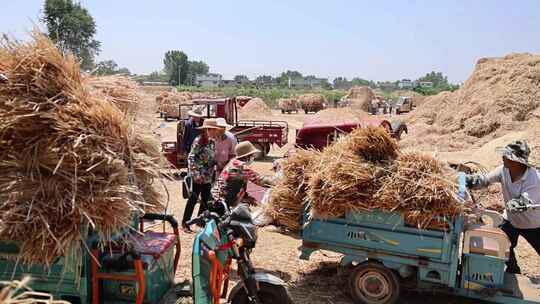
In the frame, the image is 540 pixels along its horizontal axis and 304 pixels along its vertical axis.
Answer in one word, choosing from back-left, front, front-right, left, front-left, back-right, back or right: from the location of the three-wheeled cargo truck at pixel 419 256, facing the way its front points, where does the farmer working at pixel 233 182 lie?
back

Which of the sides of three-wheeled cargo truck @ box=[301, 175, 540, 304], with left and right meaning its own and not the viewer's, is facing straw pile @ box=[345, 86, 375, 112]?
left

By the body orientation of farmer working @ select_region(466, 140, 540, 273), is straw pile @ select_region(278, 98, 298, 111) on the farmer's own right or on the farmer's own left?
on the farmer's own right

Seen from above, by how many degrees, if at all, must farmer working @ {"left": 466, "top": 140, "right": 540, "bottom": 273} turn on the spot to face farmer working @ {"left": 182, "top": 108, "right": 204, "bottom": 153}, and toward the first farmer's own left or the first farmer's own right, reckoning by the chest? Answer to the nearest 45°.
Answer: approximately 90° to the first farmer's own right

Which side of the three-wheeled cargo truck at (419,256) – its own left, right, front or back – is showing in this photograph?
right

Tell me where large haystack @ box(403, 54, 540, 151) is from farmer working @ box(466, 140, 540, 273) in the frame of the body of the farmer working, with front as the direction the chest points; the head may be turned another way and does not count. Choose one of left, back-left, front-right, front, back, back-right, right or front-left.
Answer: back-right

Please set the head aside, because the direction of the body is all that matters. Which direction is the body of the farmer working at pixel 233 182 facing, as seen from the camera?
to the viewer's right

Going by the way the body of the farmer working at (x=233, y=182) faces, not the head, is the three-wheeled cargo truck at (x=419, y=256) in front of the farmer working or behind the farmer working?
in front

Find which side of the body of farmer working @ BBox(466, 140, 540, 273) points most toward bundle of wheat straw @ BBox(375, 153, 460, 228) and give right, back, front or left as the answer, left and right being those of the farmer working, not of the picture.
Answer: front

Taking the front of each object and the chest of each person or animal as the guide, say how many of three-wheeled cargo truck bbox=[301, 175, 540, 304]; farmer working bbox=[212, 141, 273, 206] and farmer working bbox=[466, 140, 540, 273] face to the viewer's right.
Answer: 2

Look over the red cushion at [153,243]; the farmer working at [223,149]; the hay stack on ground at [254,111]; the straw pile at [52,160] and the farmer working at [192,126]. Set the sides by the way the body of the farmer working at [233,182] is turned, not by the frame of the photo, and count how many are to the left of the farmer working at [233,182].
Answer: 3

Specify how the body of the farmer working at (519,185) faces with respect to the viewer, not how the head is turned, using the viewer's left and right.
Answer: facing the viewer and to the left of the viewer

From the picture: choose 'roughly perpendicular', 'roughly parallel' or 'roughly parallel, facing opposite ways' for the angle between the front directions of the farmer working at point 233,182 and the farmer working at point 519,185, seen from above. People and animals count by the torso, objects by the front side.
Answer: roughly parallel, facing opposite ways
